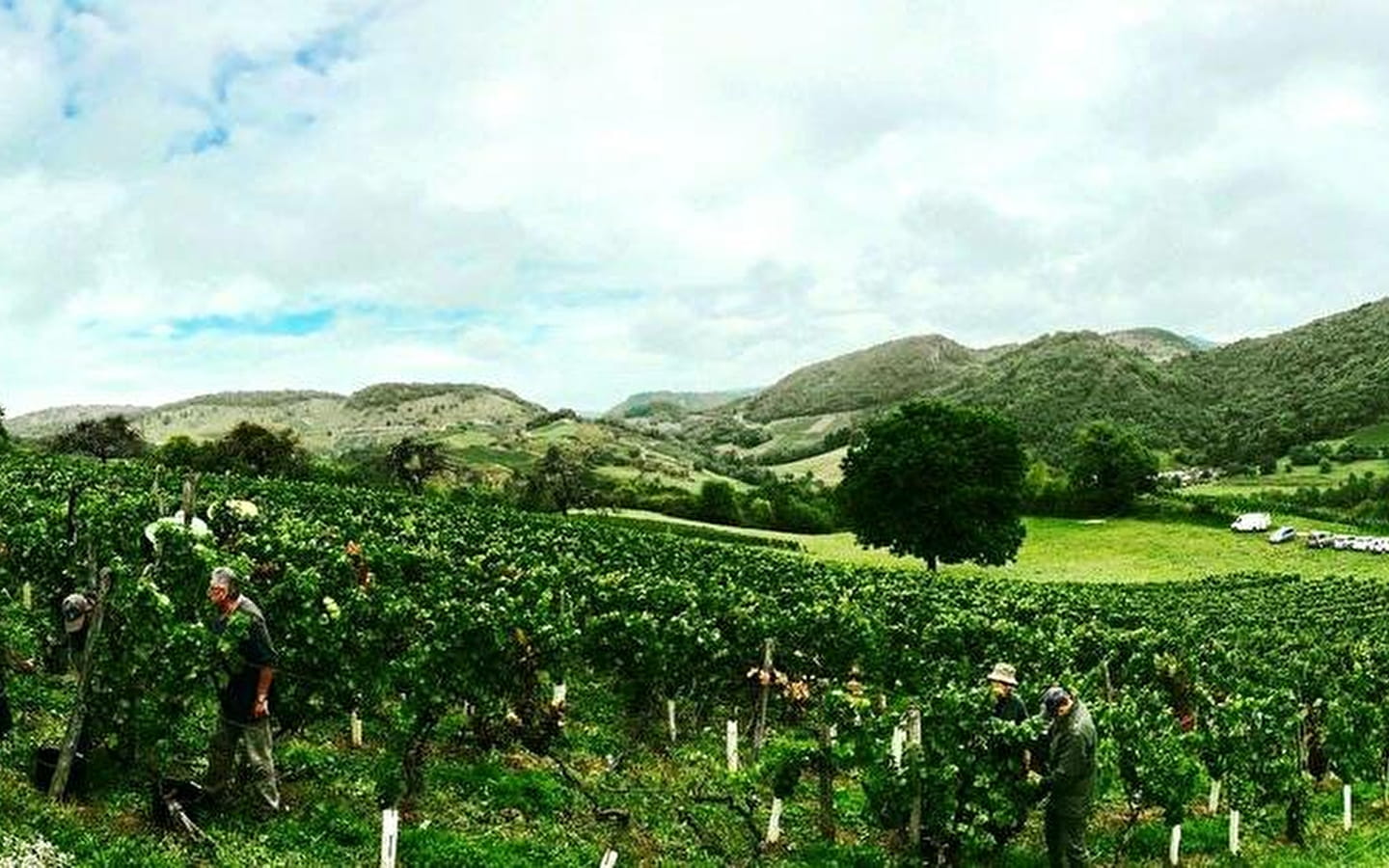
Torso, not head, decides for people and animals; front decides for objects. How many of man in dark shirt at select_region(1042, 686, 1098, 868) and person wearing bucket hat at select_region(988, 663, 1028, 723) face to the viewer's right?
0

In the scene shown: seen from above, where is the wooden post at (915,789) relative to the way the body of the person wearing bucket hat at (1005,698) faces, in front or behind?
in front

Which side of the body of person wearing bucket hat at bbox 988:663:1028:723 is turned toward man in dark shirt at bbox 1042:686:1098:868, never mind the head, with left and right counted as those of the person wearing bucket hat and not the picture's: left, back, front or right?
left

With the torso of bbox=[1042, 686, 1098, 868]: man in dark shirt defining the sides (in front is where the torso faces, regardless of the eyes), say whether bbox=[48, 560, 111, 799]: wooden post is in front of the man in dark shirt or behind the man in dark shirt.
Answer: in front

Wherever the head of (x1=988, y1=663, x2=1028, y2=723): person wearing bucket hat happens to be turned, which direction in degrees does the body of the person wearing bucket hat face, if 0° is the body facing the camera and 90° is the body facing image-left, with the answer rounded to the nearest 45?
approximately 45°

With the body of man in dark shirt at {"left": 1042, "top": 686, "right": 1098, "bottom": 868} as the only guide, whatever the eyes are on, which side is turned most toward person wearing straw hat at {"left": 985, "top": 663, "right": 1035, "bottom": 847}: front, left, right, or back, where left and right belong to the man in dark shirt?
front

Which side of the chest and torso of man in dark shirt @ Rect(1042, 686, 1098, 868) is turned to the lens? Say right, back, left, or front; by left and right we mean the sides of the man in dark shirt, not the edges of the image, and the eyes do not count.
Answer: left

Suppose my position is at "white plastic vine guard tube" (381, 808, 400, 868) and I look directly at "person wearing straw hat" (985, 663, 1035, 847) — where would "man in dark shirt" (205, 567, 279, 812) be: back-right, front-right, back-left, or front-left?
back-left

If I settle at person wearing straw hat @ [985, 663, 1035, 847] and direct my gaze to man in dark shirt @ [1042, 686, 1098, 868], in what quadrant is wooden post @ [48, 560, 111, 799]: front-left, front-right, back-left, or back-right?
back-right
